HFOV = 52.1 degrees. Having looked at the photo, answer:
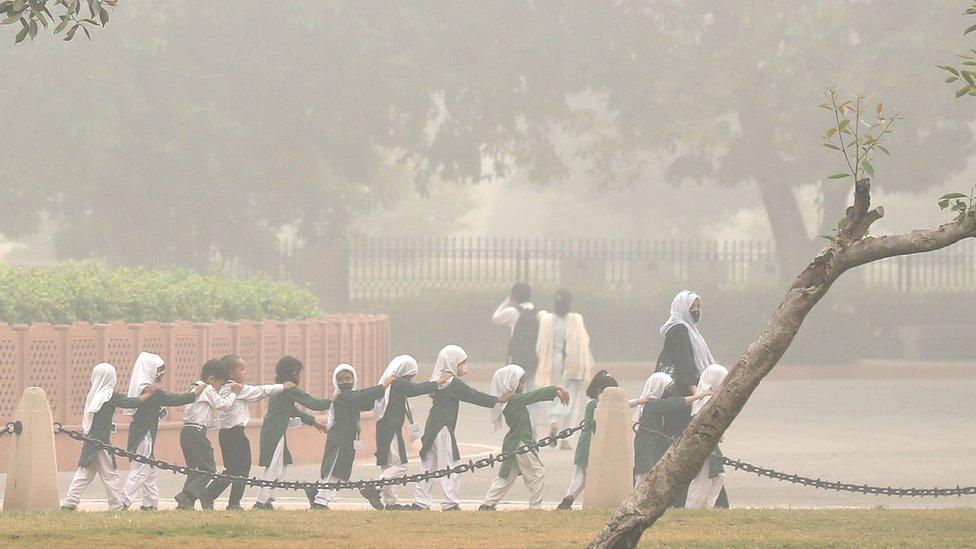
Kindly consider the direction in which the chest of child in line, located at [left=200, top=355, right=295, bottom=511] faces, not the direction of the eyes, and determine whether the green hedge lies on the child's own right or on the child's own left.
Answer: on the child's own left

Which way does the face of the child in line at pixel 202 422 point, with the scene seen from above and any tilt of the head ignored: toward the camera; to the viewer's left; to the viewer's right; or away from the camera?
to the viewer's right

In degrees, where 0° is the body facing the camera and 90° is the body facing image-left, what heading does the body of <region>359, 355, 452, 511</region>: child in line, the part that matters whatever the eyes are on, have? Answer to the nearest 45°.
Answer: approximately 270°

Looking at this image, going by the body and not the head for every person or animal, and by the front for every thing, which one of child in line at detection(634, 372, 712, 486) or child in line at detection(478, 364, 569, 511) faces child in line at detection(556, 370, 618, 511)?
child in line at detection(478, 364, 569, 511)

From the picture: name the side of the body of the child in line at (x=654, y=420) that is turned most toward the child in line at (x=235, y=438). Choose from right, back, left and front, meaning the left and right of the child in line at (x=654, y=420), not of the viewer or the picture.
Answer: back

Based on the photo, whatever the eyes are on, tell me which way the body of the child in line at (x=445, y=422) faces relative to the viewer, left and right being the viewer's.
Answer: facing to the right of the viewer

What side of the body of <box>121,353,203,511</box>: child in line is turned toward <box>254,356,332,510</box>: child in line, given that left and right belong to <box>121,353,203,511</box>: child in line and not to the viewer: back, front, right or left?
front

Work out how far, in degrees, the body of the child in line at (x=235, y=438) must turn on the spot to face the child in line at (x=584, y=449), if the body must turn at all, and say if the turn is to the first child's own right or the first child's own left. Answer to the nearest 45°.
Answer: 0° — they already face them
